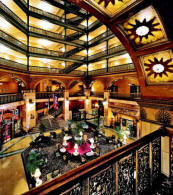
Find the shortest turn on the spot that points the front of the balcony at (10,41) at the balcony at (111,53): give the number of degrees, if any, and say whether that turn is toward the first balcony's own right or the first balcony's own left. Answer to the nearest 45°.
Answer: approximately 45° to the first balcony's own left

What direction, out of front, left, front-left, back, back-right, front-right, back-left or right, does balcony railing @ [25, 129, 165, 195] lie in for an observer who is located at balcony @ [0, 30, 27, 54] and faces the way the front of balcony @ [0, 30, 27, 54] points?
front-right

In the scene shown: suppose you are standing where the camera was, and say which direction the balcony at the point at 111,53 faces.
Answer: facing the viewer and to the left of the viewer

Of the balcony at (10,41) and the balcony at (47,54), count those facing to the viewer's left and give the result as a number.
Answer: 0

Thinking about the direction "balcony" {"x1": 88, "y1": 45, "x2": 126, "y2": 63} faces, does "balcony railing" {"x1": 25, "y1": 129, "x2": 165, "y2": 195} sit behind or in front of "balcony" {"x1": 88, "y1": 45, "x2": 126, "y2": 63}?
in front

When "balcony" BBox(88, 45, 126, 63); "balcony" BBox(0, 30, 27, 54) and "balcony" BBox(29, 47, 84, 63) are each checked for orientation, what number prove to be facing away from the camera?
0

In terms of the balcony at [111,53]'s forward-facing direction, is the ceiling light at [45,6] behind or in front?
in front

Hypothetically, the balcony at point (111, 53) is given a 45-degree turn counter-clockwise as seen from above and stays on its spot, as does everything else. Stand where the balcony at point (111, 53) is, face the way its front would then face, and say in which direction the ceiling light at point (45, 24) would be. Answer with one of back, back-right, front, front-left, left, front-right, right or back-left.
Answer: right

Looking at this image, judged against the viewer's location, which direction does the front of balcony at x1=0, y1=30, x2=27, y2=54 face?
facing the viewer and to the right of the viewer
